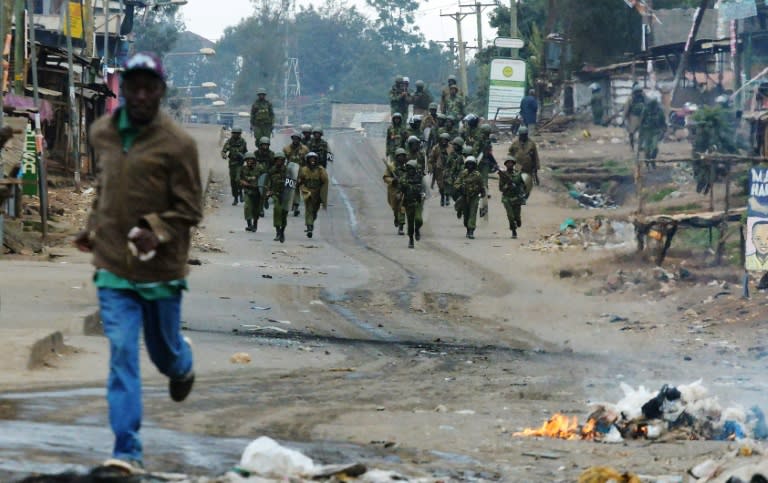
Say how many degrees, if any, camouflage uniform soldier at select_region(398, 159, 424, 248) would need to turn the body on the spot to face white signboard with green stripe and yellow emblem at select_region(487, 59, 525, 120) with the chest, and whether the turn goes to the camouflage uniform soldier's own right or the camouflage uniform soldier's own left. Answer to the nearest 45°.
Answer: approximately 180°

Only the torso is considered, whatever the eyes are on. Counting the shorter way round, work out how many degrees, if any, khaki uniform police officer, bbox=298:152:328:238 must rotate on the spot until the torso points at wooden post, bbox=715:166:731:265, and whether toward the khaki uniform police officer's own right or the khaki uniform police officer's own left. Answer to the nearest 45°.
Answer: approximately 45° to the khaki uniform police officer's own left

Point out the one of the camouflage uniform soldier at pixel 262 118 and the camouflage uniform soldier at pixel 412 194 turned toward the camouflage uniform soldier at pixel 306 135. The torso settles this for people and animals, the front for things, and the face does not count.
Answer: the camouflage uniform soldier at pixel 262 118

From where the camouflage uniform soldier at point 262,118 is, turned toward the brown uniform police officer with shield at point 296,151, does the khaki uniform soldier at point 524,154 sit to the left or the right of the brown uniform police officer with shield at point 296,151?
left

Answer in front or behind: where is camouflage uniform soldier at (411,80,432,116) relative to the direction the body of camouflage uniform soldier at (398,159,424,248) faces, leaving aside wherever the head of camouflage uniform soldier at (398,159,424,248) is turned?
behind

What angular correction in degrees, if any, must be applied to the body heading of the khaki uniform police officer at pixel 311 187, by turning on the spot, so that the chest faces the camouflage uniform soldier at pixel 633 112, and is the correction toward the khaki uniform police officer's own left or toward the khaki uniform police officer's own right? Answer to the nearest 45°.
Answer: approximately 135° to the khaki uniform police officer's own left

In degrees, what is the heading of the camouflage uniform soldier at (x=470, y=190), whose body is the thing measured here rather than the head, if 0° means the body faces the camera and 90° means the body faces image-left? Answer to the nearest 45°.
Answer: approximately 0°
